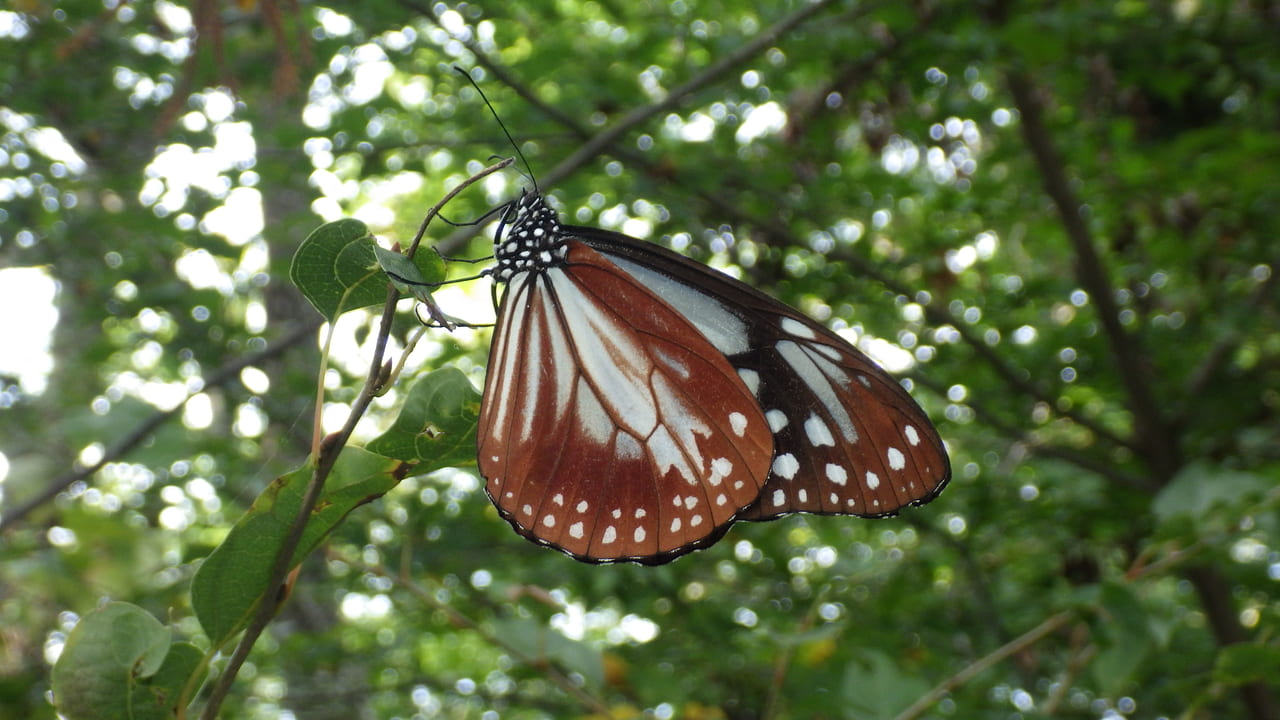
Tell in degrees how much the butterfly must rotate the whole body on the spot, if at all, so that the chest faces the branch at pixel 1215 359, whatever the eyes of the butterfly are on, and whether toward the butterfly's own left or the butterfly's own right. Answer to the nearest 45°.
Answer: approximately 135° to the butterfly's own right

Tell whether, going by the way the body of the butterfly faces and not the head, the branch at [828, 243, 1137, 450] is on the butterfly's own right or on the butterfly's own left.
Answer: on the butterfly's own right

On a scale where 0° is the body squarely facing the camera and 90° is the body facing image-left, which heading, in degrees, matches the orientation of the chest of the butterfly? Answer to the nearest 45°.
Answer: approximately 90°

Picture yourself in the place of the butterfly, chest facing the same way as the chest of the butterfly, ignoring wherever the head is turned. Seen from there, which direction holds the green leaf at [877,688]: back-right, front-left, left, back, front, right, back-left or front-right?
back-right

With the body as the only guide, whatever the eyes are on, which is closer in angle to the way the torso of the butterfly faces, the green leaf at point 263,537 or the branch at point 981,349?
the green leaf

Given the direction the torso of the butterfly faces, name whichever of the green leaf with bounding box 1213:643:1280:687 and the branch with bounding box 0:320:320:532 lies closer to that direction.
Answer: the branch
